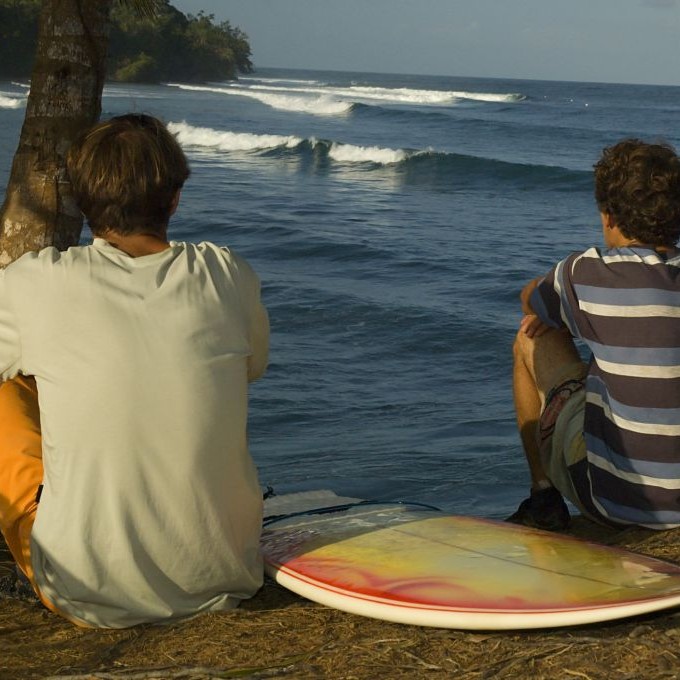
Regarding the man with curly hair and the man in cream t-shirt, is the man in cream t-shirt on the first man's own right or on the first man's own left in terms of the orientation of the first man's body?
on the first man's own left

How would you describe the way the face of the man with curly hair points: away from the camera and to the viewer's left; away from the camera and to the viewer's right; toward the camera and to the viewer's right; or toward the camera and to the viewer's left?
away from the camera and to the viewer's left

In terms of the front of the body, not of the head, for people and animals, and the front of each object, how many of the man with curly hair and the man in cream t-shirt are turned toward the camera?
0

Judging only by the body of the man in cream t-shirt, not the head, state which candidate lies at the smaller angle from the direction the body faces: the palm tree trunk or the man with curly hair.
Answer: the palm tree trunk

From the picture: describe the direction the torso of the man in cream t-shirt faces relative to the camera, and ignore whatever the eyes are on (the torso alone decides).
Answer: away from the camera

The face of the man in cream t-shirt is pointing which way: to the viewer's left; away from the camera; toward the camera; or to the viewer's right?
away from the camera

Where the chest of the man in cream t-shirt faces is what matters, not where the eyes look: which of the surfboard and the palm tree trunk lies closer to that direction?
the palm tree trunk

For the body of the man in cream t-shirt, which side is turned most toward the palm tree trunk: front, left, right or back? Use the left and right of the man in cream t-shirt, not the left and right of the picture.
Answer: front

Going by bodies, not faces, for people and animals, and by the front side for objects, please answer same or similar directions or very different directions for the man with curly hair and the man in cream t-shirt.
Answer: same or similar directions

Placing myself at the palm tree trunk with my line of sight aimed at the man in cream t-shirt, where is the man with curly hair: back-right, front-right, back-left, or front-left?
front-left

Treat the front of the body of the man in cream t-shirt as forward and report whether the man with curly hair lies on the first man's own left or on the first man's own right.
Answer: on the first man's own right

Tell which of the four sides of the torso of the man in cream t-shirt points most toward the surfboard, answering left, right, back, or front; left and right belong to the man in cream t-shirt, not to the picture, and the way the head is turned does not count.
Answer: right

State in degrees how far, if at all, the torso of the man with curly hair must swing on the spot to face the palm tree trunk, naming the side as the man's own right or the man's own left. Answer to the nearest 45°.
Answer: approximately 45° to the man's own left

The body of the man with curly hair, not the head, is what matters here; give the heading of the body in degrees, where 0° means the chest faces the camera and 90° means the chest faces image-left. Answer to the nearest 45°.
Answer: approximately 135°
